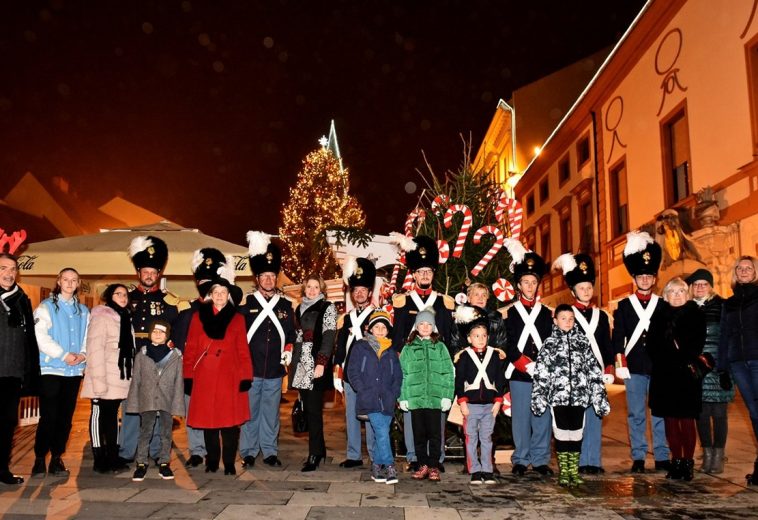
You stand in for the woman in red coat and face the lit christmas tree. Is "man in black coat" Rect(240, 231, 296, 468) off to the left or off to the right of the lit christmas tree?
right

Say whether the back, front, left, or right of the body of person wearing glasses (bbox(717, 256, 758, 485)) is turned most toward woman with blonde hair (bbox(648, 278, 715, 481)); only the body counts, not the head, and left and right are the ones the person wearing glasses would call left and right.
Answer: right

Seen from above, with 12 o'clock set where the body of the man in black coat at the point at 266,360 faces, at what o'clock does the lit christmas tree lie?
The lit christmas tree is roughly at 6 o'clock from the man in black coat.

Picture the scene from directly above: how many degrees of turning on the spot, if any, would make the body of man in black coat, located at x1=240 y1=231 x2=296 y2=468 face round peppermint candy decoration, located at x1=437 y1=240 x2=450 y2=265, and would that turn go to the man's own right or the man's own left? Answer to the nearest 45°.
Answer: approximately 90° to the man's own left

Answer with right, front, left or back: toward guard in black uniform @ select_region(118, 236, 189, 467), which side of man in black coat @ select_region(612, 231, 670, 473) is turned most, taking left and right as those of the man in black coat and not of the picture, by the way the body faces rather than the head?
right

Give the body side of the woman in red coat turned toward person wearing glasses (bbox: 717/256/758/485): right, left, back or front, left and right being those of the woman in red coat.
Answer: left

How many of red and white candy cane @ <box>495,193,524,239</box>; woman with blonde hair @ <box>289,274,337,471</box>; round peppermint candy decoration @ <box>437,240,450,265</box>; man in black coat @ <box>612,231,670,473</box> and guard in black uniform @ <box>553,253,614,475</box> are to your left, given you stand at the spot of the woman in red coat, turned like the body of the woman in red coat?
5

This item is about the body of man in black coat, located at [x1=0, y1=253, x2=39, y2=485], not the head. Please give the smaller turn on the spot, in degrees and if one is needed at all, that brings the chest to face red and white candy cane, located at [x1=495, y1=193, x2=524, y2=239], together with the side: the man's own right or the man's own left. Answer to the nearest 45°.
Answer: approximately 90° to the man's own left
